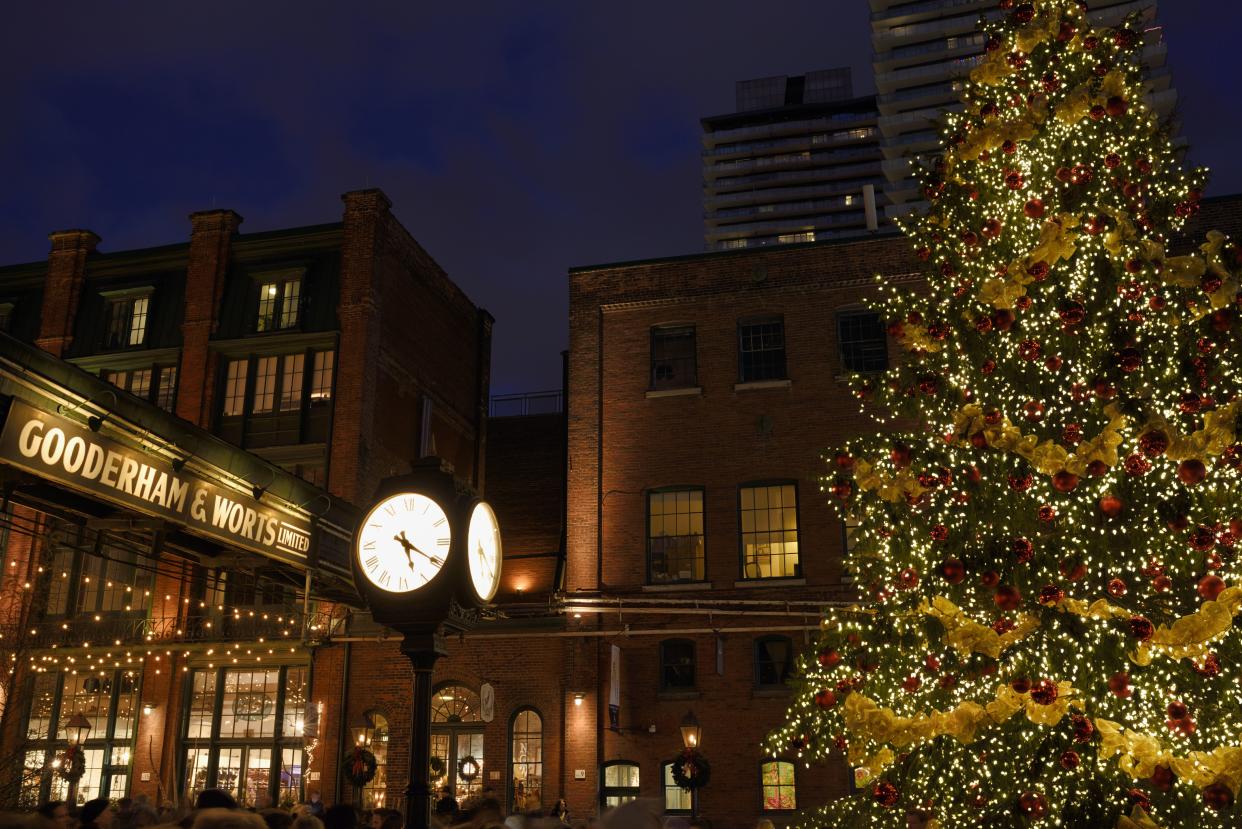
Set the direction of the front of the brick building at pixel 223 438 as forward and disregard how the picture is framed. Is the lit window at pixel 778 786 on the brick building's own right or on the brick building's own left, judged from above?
on the brick building's own left

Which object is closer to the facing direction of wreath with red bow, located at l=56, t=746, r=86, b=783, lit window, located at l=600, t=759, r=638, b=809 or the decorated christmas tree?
the decorated christmas tree

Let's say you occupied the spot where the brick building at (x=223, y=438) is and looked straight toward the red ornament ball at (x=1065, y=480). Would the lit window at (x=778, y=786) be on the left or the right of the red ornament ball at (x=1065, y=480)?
left

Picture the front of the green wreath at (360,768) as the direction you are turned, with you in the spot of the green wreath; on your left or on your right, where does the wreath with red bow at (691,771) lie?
on your left

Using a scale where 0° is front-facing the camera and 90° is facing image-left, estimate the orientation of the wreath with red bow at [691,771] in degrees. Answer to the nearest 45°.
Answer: approximately 0°

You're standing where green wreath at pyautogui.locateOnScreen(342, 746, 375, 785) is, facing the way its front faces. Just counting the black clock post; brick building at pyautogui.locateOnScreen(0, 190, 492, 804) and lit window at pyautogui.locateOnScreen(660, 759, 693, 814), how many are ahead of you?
1

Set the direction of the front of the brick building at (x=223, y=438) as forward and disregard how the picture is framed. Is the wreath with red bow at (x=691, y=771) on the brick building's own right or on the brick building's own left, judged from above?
on the brick building's own left

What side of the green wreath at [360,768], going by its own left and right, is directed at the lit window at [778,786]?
left
